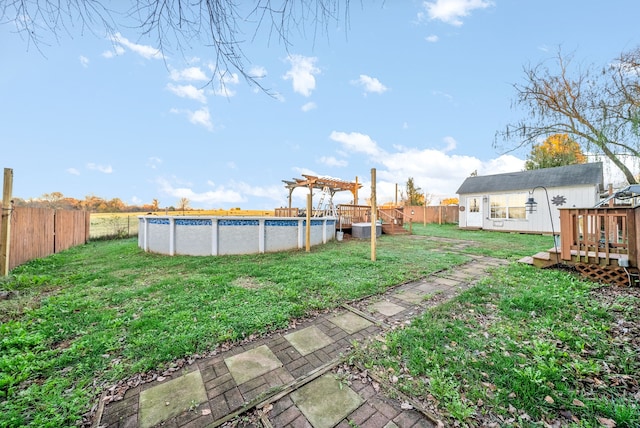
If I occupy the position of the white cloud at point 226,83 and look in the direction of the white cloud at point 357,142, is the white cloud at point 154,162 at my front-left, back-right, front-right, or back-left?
front-left

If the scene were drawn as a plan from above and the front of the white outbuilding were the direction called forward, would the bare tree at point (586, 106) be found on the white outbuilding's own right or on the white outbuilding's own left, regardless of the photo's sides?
on the white outbuilding's own left

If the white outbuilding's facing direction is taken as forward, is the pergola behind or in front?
in front

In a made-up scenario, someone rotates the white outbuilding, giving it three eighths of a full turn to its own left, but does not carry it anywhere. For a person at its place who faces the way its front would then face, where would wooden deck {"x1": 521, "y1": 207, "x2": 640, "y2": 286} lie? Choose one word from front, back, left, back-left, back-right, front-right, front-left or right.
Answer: right

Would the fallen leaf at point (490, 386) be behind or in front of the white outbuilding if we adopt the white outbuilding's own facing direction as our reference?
in front

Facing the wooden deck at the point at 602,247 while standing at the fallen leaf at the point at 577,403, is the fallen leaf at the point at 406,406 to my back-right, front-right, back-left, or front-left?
back-left
